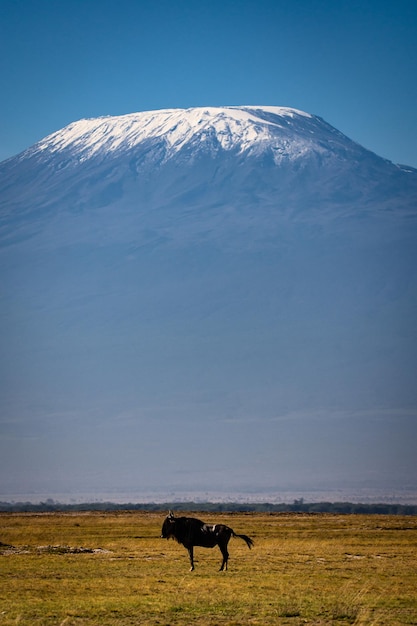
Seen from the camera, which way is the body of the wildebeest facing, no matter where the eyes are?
to the viewer's left
